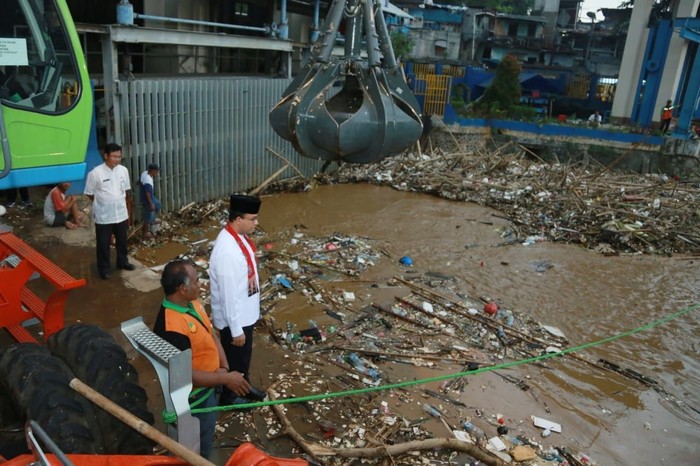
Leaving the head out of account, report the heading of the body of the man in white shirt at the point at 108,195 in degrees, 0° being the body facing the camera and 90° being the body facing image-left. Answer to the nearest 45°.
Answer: approximately 315°

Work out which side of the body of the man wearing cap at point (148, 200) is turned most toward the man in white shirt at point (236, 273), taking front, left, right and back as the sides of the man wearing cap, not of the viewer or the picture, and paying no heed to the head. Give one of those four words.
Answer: right

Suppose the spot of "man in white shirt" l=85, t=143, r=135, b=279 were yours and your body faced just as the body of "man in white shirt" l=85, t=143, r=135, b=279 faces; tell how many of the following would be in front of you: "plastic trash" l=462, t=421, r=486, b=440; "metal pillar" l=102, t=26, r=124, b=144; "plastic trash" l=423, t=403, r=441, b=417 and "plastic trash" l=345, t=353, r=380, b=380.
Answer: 3

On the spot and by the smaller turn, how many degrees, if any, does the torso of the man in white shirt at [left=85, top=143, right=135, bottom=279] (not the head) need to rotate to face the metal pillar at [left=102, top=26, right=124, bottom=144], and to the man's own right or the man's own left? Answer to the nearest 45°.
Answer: approximately 135° to the man's own left

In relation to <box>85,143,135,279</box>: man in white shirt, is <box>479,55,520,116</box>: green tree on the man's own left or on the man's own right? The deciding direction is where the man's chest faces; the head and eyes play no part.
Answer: on the man's own left

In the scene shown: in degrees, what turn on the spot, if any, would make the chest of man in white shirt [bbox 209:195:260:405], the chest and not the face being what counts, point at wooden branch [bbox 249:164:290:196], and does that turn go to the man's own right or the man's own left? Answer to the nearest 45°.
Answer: approximately 90° to the man's own left

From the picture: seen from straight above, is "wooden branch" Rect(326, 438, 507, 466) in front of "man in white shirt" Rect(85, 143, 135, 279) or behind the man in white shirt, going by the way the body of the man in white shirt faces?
in front

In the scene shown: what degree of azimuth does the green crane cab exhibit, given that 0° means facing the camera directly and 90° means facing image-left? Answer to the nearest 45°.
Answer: approximately 270°

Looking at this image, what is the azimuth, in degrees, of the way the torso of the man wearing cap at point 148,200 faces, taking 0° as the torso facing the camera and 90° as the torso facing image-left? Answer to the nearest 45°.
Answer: approximately 270°

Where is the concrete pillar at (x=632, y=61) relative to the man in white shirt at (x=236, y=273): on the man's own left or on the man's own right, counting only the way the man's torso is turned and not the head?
on the man's own left

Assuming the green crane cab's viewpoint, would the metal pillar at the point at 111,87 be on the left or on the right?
on its left

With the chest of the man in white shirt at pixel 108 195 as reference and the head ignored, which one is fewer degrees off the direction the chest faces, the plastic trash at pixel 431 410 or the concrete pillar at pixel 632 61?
the plastic trash
